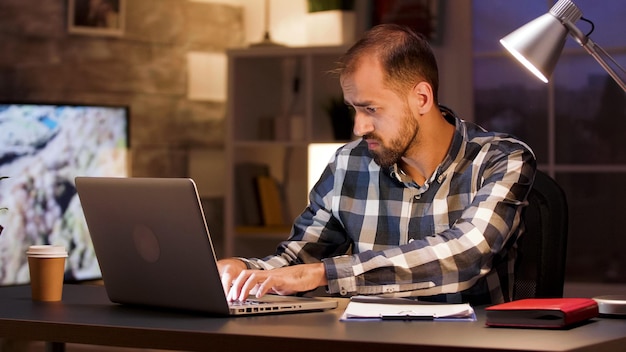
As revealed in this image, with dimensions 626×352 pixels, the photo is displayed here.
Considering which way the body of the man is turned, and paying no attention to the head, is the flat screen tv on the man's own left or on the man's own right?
on the man's own right

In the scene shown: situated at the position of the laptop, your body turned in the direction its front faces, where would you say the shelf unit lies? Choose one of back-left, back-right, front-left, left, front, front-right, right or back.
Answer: front-left

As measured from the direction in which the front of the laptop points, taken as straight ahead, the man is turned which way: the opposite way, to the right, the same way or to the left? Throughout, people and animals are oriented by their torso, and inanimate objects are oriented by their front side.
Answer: the opposite way

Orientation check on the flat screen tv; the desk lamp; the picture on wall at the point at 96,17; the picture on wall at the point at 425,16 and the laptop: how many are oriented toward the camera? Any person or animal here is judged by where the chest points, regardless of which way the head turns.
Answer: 3

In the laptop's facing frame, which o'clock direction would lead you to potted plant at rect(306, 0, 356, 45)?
The potted plant is roughly at 11 o'clock from the laptop.

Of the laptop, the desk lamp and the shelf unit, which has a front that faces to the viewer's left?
the desk lamp

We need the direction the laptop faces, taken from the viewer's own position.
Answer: facing away from the viewer and to the right of the viewer

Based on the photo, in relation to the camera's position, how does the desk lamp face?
facing to the left of the viewer
